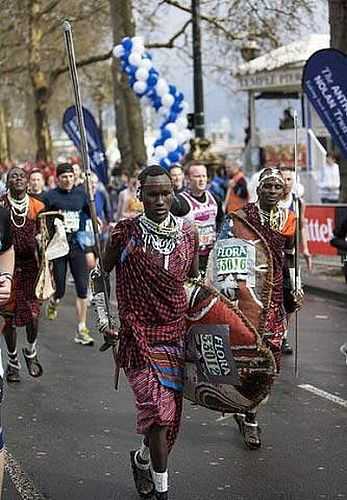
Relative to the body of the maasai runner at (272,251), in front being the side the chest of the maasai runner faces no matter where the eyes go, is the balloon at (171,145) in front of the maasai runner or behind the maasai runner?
behind

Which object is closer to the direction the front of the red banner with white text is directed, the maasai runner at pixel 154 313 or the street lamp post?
the maasai runner

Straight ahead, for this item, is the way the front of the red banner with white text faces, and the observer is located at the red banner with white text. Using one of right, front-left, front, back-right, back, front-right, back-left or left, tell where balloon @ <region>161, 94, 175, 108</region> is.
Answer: back-right

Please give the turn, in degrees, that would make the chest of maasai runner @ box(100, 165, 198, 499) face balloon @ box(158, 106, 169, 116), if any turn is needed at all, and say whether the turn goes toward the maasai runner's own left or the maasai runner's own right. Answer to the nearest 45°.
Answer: approximately 180°

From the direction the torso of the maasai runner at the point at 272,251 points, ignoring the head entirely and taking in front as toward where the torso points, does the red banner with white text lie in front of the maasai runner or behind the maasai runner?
behind

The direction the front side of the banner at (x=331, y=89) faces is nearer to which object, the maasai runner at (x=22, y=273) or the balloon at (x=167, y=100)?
the maasai runner
